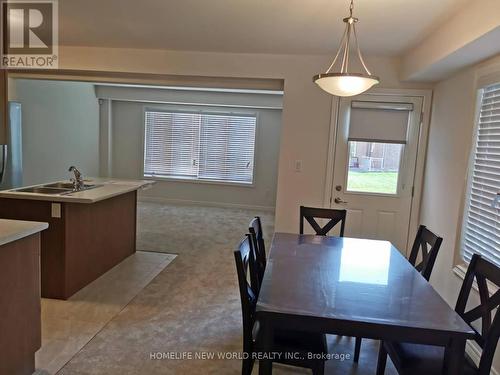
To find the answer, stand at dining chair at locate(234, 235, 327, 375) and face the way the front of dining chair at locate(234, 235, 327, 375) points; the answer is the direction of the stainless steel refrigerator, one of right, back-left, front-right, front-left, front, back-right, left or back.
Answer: back-left

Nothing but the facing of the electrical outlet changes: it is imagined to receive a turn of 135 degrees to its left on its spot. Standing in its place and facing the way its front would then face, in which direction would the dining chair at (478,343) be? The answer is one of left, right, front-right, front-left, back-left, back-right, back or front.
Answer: right

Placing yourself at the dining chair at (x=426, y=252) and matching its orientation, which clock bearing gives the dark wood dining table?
The dark wood dining table is roughly at 11 o'clock from the dining chair.

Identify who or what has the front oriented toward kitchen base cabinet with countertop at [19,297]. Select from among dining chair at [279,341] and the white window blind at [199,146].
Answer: the white window blind

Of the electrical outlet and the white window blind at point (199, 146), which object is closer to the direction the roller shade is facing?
the electrical outlet

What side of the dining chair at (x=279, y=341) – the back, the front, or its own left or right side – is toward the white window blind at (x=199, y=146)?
left

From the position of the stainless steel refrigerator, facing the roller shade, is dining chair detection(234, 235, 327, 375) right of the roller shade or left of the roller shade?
right

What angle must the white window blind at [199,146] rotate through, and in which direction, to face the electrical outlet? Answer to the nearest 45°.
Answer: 0° — it already faces it

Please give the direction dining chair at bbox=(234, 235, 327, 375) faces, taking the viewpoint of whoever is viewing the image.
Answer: facing to the right of the viewer

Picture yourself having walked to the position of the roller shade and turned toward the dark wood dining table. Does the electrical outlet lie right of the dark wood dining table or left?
right

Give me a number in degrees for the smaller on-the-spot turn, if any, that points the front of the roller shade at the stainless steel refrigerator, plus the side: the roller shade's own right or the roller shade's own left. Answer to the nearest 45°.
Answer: approximately 90° to the roller shade's own right

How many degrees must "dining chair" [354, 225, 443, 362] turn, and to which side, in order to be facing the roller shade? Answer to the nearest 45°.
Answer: approximately 135° to its right

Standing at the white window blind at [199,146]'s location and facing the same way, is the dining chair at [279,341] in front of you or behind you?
in front

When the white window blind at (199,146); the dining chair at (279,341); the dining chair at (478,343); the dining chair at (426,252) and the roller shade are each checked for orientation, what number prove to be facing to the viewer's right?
1

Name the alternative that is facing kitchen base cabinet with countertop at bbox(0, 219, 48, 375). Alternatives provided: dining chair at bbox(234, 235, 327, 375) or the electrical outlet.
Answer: the electrical outlet

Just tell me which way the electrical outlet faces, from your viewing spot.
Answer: facing the viewer

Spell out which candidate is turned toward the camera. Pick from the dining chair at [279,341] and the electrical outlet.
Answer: the electrical outlet

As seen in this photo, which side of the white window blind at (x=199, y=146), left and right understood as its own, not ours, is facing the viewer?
front

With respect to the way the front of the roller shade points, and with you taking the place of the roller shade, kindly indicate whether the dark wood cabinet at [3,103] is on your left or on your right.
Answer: on your right

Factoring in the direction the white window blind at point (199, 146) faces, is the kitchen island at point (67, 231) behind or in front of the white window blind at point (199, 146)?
in front

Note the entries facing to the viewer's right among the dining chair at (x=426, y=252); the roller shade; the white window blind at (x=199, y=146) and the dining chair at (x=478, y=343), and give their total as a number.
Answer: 0

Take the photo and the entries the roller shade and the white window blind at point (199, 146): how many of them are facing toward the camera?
2

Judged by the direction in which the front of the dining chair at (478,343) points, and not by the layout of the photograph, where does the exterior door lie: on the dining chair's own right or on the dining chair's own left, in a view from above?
on the dining chair's own right
